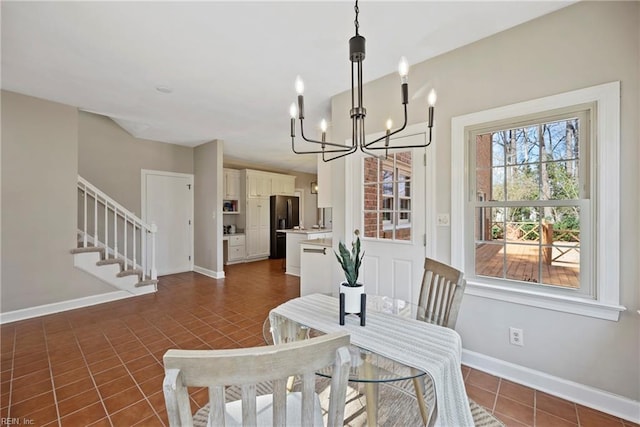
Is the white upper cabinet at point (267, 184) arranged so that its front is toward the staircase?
no

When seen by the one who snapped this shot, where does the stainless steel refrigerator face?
facing the viewer and to the right of the viewer

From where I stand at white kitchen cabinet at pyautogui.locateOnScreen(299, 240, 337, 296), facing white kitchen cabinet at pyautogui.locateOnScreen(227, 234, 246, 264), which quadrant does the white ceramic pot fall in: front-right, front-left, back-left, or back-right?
back-left

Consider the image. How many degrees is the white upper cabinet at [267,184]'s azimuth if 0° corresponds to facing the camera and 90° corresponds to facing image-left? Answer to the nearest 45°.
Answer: approximately 315°

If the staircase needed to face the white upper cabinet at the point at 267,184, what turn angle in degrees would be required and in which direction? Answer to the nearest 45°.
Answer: approximately 45° to its left

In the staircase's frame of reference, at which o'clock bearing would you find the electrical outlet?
The electrical outlet is roughly at 2 o'clock from the staircase.

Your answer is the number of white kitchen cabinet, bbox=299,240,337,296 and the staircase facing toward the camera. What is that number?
1

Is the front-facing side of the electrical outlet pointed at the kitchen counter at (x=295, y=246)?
no

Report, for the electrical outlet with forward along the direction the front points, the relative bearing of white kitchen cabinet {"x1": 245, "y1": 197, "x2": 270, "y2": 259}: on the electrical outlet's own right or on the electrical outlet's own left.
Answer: on the electrical outlet's own right

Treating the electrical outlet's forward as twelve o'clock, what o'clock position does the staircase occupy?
The staircase is roughly at 1 o'clock from the electrical outlet.

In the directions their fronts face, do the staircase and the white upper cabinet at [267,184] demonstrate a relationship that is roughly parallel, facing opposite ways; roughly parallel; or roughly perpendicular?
roughly perpendicular

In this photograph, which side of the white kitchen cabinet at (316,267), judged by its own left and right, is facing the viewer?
front

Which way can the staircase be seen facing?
to the viewer's right

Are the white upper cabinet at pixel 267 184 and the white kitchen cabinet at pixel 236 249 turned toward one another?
no

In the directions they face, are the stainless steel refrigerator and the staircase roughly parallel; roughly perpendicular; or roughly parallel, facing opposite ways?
roughly perpendicular

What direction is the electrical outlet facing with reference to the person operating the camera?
facing the viewer and to the left of the viewer
